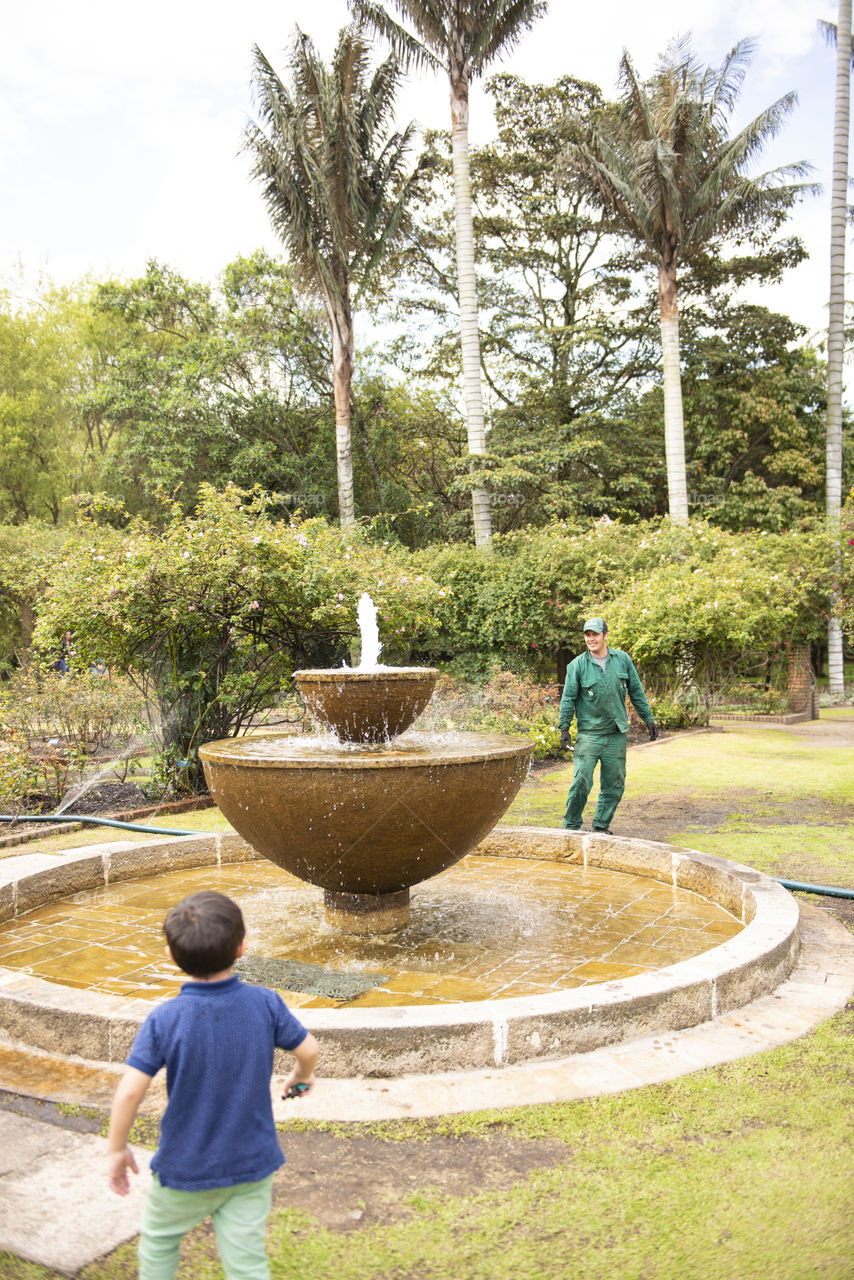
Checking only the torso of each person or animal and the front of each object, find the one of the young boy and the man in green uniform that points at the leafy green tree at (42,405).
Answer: the young boy

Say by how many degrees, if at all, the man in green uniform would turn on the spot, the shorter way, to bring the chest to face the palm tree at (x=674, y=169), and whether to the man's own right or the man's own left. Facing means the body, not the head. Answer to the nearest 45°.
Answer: approximately 180°

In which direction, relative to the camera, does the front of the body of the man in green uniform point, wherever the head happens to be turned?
toward the camera

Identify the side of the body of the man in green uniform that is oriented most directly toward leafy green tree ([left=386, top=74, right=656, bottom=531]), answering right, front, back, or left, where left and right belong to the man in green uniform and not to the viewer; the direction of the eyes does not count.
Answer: back

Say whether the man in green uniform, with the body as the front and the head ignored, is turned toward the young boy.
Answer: yes

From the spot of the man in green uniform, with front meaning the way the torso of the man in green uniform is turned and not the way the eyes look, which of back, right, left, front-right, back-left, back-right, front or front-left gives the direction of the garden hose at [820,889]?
front-left

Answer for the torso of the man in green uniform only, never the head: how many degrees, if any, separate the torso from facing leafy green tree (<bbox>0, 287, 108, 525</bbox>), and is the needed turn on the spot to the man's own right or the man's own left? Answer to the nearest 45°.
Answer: approximately 135° to the man's own right

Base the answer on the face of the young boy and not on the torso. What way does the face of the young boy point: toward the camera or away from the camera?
away from the camera

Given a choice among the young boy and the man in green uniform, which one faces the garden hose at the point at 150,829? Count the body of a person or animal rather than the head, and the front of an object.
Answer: the young boy

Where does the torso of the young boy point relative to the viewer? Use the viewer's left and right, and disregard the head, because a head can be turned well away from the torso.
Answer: facing away from the viewer

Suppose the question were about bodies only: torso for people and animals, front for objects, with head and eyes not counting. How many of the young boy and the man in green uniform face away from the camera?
1

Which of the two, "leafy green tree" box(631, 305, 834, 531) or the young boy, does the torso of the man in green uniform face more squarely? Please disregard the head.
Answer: the young boy

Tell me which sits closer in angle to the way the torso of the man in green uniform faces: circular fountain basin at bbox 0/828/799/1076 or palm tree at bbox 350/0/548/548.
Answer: the circular fountain basin

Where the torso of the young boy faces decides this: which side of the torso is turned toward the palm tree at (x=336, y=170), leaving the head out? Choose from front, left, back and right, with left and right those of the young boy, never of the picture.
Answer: front

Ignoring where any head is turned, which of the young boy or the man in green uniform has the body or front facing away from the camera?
the young boy

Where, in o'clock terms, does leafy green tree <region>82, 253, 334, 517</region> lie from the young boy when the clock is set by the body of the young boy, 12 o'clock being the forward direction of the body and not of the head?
The leafy green tree is roughly at 12 o'clock from the young boy.

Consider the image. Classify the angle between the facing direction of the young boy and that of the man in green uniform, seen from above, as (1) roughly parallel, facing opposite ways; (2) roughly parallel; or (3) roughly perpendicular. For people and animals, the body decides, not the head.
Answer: roughly parallel, facing opposite ways
